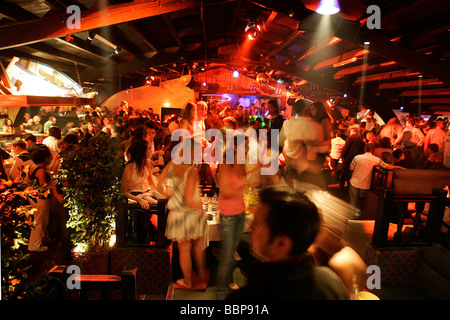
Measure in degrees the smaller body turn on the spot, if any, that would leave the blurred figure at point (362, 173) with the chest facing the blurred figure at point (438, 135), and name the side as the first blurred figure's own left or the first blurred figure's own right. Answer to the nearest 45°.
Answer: approximately 45° to the first blurred figure's own right

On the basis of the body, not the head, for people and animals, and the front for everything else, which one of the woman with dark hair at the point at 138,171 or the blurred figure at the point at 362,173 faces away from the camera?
the blurred figure

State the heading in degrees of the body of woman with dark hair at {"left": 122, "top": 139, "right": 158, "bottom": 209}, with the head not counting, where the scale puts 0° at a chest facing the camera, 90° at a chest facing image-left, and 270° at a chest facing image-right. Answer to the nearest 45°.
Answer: approximately 315°

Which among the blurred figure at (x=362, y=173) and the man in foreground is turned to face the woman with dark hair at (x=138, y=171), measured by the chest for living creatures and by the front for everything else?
the man in foreground

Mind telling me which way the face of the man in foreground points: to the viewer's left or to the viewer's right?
to the viewer's left

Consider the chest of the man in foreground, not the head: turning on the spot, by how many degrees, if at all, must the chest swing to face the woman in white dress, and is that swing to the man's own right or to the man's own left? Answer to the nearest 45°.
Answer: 0° — they already face them
